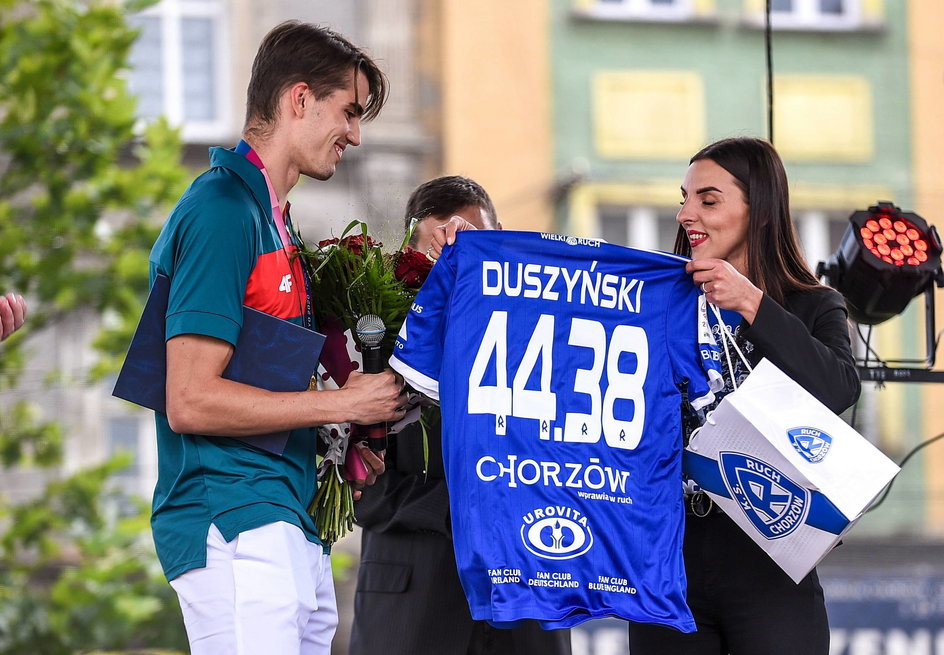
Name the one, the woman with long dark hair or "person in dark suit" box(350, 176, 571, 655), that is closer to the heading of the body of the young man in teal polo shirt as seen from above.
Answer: the woman with long dark hair

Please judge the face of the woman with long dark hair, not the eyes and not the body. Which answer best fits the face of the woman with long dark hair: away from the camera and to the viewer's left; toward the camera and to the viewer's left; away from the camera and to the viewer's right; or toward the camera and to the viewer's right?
toward the camera and to the viewer's left

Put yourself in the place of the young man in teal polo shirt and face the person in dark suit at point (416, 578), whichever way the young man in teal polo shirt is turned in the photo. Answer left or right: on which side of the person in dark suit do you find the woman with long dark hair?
right

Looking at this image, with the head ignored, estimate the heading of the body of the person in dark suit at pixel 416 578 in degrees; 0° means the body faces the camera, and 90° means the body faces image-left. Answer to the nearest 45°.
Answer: approximately 315°

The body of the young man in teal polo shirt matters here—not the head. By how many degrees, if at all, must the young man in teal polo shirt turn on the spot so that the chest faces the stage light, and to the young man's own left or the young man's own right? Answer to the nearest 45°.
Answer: approximately 45° to the young man's own left

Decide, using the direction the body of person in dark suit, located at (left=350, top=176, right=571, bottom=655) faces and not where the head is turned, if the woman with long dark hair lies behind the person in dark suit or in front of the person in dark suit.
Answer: in front

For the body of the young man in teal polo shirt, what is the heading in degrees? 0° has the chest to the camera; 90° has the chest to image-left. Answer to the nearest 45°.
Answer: approximately 270°

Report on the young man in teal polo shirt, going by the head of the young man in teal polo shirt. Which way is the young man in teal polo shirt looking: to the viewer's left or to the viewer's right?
to the viewer's right

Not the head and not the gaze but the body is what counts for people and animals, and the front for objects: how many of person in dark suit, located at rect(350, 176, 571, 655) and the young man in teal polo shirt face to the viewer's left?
0

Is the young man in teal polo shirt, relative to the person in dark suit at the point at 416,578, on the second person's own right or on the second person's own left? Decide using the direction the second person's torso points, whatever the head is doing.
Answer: on the second person's own right
